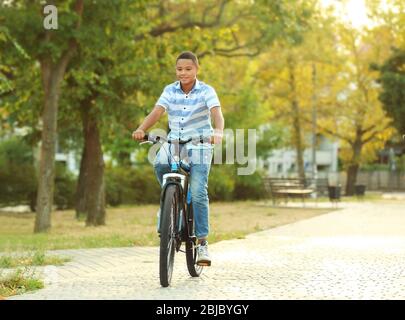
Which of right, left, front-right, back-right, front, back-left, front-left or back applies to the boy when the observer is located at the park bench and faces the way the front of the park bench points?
front-right

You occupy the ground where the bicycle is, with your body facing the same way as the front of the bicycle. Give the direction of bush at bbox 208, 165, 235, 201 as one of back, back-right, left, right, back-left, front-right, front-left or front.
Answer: back

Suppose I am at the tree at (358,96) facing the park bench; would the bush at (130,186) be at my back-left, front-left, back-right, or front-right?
front-right

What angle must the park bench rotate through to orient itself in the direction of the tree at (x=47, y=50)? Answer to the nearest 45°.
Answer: approximately 90° to its right

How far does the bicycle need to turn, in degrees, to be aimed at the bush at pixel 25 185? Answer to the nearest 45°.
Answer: approximately 180°

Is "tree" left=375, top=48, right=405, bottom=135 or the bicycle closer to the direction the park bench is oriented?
the bicycle

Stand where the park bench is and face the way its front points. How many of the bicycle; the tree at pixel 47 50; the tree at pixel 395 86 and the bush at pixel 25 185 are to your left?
1

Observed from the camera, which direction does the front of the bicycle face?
facing the viewer

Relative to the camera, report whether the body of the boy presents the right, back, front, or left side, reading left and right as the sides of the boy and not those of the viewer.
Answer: front

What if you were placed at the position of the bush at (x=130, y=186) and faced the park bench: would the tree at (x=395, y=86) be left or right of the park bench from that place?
left

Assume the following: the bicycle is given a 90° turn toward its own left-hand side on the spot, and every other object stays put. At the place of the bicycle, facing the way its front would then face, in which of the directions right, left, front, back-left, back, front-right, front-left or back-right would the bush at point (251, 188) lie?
left

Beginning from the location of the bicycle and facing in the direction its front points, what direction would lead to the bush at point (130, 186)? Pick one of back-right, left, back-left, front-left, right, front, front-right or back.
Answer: back

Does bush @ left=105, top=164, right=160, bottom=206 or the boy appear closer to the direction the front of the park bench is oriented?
the boy

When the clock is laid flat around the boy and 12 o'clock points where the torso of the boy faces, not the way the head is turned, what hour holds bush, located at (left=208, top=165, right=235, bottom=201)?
The bush is roughly at 6 o'clock from the boy.
